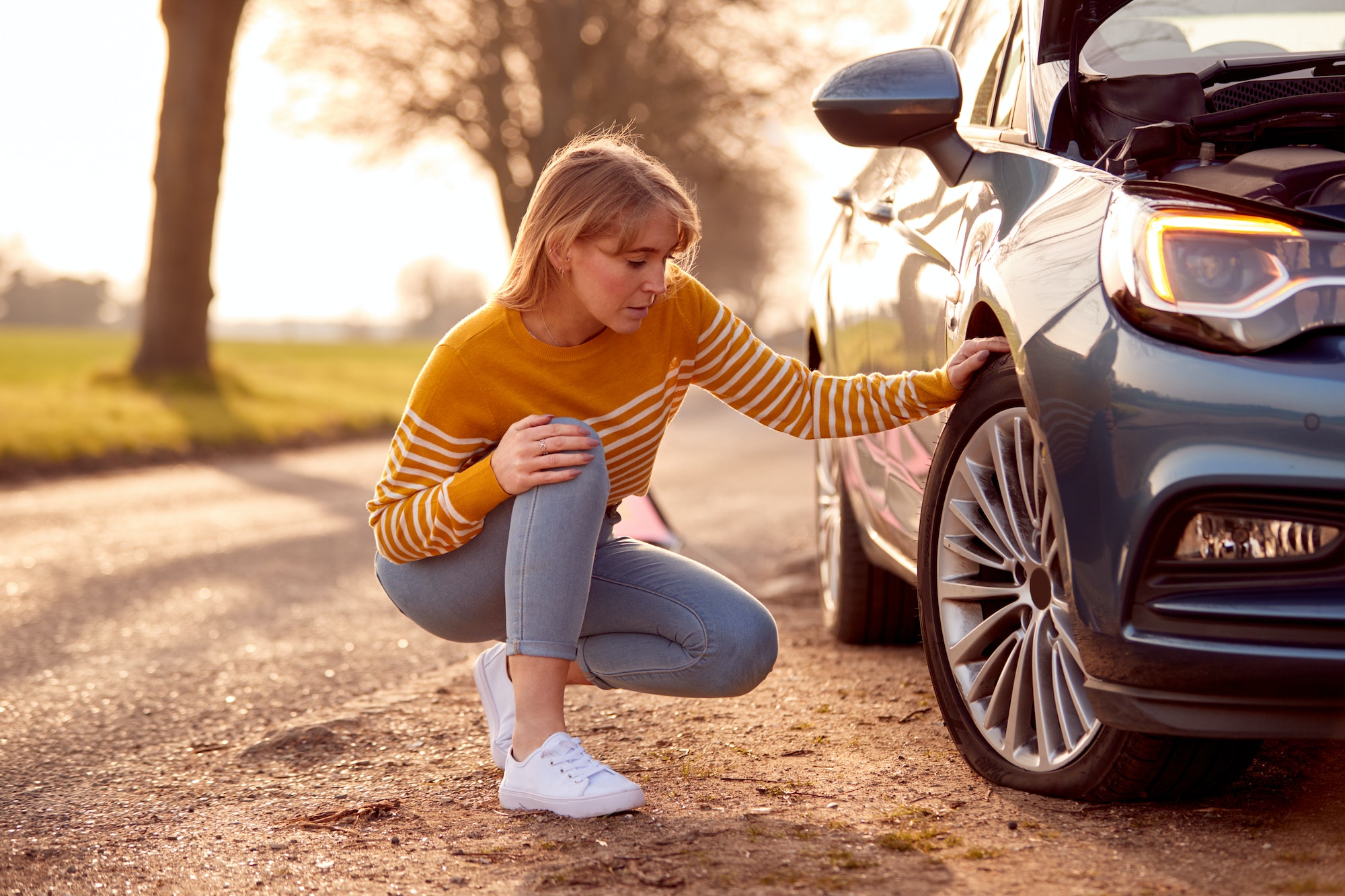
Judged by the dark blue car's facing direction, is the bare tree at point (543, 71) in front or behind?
behind

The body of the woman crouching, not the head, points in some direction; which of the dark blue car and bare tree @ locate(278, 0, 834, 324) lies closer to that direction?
the dark blue car

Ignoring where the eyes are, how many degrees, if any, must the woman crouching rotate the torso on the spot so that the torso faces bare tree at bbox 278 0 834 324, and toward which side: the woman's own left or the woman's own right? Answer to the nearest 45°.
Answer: approximately 135° to the woman's own left

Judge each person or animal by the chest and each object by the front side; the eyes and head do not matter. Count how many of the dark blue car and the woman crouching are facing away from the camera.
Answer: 0
